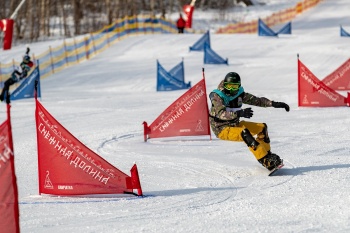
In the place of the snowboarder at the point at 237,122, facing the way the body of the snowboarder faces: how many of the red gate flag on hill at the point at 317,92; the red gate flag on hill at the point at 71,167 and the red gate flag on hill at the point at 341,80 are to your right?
1

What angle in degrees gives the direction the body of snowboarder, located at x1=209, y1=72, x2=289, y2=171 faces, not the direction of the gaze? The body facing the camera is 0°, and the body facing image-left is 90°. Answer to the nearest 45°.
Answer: approximately 315°

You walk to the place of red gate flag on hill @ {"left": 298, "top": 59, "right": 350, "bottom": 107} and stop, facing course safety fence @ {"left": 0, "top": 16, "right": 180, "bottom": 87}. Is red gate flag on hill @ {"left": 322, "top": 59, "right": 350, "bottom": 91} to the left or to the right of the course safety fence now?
right

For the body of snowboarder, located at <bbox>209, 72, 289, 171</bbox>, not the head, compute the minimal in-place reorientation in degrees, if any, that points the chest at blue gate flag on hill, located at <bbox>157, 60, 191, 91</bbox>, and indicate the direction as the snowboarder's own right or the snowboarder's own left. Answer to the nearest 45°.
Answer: approximately 135° to the snowboarder's own left

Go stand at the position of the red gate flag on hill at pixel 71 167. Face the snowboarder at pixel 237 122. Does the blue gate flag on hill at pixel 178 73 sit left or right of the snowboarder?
left

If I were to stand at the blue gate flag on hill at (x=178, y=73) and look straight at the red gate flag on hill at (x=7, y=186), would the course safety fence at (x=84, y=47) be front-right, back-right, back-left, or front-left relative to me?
back-right

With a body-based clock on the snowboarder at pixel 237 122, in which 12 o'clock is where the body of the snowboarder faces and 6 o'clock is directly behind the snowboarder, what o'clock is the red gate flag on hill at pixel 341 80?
The red gate flag on hill is roughly at 8 o'clock from the snowboarder.

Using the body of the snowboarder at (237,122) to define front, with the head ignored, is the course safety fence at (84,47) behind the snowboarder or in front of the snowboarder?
behind

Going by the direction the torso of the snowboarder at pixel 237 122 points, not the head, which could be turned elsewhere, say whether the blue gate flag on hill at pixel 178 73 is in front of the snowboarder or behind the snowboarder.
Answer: behind
